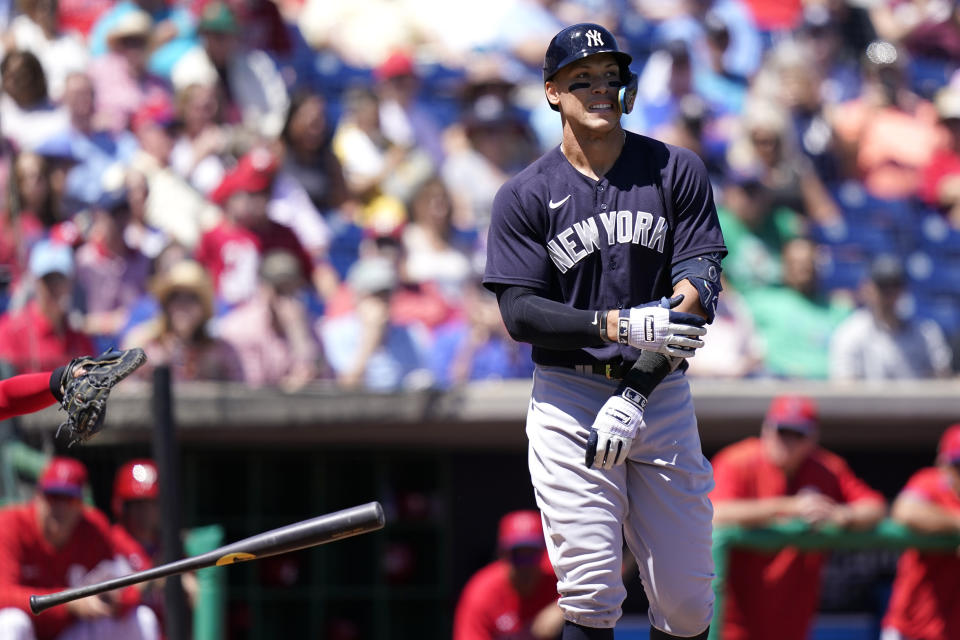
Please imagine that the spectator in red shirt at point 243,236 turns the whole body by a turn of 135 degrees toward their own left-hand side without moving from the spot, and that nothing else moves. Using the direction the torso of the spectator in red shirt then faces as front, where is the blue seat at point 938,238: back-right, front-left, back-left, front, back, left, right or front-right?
front

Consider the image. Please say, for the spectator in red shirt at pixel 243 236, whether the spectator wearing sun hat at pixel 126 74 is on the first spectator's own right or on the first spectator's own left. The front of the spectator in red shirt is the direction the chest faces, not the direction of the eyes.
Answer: on the first spectator's own right

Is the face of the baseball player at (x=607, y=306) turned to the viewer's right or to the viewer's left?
to the viewer's right

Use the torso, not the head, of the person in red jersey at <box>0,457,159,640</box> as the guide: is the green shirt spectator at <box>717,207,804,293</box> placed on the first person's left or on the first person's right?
on the first person's left

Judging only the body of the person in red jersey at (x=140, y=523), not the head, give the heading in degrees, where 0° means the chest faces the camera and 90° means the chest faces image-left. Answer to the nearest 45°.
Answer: approximately 0°

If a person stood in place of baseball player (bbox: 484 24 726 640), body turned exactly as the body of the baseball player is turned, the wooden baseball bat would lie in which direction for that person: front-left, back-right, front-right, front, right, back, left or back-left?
right

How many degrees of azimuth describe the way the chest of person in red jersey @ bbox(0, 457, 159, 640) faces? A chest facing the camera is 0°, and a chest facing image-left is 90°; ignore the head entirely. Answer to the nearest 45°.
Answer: approximately 0°
